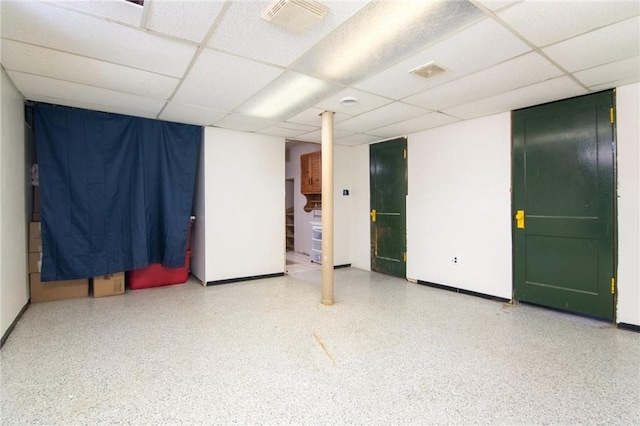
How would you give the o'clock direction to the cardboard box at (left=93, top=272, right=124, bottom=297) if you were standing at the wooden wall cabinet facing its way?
The cardboard box is roughly at 12 o'clock from the wooden wall cabinet.

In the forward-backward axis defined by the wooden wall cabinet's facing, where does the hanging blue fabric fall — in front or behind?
in front

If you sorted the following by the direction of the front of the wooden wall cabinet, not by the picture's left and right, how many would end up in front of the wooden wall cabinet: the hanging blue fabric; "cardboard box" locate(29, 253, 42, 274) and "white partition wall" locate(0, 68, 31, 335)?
3

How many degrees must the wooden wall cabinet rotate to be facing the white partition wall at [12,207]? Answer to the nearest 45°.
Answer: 0° — it already faces it

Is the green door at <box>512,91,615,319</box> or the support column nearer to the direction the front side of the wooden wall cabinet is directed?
the support column

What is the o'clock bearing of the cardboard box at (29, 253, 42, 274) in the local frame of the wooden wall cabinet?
The cardboard box is roughly at 12 o'clock from the wooden wall cabinet.

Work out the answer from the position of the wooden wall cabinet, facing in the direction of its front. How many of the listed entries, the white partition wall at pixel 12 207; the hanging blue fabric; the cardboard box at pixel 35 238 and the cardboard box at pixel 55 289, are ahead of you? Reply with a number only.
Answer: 4

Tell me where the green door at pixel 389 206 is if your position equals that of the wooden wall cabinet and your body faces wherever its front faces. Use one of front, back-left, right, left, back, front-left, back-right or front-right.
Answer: left

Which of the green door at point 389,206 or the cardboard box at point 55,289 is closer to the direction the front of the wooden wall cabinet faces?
the cardboard box

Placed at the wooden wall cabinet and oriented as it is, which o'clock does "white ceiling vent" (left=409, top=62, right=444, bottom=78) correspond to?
The white ceiling vent is roughly at 10 o'clock from the wooden wall cabinet.

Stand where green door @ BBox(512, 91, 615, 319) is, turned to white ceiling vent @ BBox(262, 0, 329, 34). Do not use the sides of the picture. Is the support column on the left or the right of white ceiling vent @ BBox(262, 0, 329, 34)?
right

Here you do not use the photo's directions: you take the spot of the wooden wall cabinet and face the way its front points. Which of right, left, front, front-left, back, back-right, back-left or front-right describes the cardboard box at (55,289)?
front

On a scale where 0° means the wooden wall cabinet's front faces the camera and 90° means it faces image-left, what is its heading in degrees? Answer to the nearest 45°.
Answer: approximately 45°

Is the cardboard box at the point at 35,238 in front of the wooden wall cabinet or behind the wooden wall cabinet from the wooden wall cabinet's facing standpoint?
in front

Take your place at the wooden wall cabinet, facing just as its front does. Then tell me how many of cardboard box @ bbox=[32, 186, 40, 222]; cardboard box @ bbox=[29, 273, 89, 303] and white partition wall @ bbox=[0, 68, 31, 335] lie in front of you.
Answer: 3
